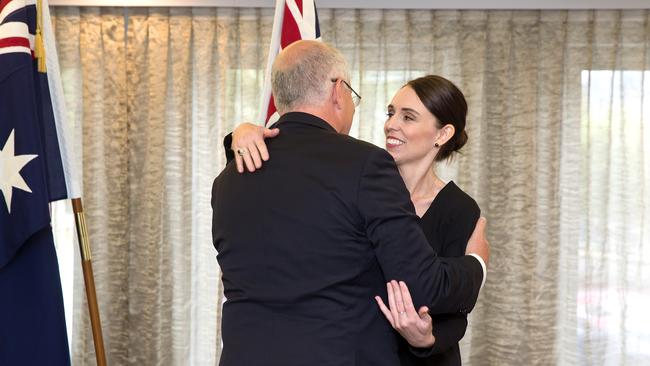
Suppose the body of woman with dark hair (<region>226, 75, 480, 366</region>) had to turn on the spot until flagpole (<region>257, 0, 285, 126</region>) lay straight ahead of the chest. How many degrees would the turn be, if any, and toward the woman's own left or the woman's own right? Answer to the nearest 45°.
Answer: approximately 90° to the woman's own right

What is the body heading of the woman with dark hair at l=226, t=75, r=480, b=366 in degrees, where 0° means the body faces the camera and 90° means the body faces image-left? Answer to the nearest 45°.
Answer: approximately 45°

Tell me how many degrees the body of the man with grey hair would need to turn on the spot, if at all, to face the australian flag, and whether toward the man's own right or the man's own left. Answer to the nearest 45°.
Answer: approximately 90° to the man's own left

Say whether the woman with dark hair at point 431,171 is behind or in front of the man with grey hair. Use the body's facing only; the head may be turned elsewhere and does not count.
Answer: in front

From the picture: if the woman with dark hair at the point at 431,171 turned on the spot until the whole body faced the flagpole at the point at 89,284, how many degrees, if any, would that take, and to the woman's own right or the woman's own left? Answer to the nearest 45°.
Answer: approximately 45° to the woman's own right

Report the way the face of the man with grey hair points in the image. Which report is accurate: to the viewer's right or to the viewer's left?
to the viewer's right

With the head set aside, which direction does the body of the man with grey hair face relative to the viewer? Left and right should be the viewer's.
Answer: facing away from the viewer and to the right of the viewer

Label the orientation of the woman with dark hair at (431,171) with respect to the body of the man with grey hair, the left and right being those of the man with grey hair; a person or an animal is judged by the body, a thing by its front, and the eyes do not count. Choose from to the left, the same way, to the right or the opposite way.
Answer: the opposite way
